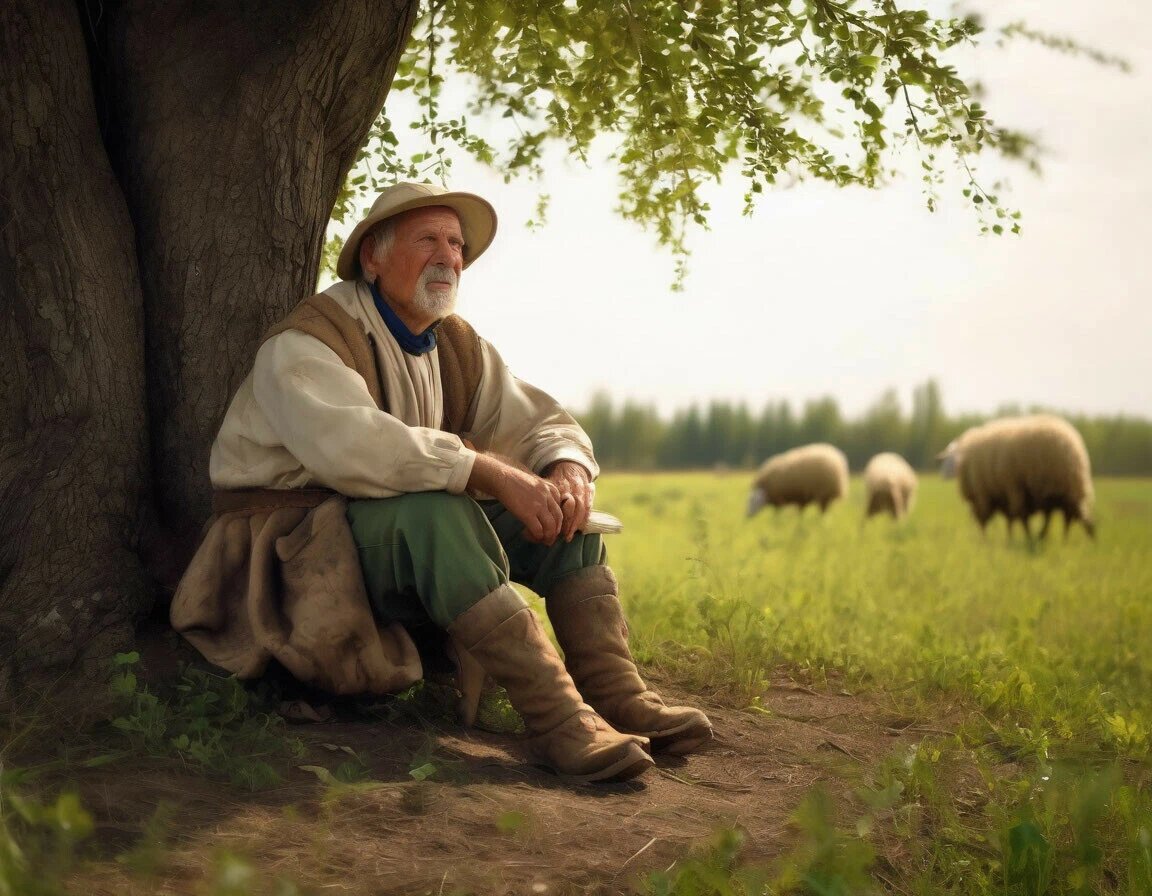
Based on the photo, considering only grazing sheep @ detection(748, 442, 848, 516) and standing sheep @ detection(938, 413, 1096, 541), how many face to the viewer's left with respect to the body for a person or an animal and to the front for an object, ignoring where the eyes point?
2

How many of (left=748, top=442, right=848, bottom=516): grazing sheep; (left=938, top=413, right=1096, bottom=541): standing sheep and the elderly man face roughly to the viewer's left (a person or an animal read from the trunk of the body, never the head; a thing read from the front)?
2

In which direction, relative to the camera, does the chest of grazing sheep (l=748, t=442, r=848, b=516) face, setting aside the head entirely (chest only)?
to the viewer's left

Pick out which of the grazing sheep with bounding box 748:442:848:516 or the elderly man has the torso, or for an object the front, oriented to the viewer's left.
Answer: the grazing sheep

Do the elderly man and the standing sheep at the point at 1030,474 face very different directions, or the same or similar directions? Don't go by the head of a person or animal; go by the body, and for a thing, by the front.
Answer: very different directions

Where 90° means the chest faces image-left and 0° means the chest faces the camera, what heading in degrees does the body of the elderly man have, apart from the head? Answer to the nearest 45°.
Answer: approximately 315°

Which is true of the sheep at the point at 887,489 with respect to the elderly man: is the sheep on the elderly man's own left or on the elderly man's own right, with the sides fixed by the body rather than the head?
on the elderly man's own left

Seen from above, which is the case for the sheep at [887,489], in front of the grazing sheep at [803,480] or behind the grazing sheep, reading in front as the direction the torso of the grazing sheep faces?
behind

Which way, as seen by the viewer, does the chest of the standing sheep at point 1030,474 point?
to the viewer's left

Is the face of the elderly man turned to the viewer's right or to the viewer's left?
to the viewer's right

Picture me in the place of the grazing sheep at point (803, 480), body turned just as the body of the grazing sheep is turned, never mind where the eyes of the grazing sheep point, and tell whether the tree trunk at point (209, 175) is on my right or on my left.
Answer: on my left
